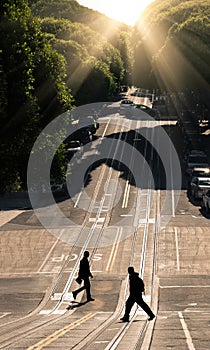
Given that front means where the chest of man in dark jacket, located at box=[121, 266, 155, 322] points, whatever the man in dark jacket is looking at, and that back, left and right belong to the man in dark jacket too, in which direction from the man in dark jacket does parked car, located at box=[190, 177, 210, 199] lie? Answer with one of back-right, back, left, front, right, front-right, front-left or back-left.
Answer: right

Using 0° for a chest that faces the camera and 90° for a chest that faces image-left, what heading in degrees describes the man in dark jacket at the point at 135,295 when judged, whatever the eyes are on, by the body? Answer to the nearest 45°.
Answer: approximately 90°

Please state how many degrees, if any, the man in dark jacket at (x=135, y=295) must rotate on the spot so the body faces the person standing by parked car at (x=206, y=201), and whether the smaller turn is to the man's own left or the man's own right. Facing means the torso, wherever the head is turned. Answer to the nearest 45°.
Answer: approximately 90° to the man's own right
